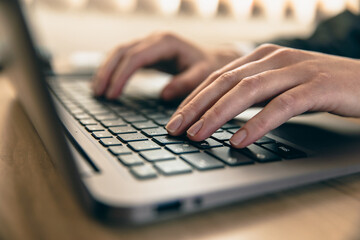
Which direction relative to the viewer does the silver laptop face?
to the viewer's right
